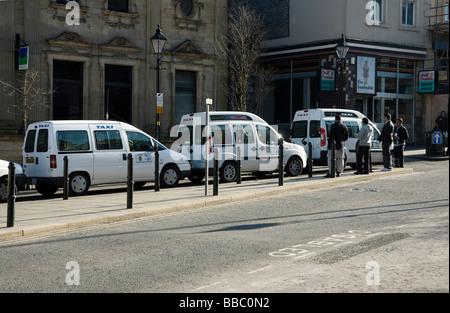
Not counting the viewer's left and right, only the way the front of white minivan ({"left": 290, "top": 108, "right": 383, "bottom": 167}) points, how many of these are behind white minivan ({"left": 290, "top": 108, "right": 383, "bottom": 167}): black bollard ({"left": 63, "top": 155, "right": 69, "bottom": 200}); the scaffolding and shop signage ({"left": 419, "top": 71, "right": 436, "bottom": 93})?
1

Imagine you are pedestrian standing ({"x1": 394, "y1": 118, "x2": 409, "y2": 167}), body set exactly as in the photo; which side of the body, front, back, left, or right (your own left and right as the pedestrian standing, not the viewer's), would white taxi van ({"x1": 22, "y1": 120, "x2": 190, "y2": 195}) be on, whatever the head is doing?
front

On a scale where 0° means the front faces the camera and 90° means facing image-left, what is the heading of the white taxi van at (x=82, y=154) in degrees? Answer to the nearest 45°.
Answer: approximately 225°

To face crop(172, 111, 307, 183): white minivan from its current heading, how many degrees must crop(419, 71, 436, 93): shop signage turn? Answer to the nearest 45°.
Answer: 0° — it already faces it

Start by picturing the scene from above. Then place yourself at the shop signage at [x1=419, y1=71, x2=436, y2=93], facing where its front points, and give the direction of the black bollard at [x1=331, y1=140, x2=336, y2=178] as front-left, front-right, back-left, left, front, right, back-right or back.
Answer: front

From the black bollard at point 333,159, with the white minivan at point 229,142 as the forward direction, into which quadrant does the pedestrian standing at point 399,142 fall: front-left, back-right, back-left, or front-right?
back-right

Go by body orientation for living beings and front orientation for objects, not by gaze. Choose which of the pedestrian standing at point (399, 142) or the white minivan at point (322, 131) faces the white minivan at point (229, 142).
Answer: the pedestrian standing

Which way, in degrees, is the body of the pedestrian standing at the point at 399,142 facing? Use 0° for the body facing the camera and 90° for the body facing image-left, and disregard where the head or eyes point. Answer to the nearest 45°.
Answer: approximately 45°

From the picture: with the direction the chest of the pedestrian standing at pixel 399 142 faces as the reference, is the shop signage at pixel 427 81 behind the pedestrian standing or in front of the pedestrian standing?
behind

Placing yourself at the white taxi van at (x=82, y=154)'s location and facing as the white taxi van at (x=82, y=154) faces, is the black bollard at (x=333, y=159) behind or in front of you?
in front

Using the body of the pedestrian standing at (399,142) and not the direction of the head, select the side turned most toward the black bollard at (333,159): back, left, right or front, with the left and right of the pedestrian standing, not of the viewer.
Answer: front

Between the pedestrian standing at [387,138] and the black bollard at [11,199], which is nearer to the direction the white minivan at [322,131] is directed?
the pedestrian standing

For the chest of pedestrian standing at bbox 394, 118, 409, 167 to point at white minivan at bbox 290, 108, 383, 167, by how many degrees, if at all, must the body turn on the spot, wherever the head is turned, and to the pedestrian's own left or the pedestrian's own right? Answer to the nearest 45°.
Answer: approximately 45° to the pedestrian's own right

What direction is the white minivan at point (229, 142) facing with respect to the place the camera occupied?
facing away from the viewer and to the right of the viewer

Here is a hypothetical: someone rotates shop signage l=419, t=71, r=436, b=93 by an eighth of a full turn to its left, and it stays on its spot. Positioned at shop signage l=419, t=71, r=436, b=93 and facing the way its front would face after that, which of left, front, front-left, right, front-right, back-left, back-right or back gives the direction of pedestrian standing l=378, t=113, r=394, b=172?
front-right

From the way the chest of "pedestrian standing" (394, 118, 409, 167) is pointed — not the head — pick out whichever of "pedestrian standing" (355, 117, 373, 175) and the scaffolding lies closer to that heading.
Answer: the pedestrian standing

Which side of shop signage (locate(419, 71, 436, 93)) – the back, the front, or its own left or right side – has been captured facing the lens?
front

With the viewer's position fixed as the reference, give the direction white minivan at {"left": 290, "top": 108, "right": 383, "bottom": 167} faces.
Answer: facing away from the viewer and to the right of the viewer

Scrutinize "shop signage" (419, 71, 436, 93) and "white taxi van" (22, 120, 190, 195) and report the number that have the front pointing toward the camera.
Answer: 1

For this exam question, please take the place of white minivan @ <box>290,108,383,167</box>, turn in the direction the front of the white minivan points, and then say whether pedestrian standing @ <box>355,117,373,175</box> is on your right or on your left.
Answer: on your right

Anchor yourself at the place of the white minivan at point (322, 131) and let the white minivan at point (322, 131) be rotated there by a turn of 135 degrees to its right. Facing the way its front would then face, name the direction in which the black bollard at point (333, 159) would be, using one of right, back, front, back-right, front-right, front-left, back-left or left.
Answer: front

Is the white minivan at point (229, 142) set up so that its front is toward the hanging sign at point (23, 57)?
no
